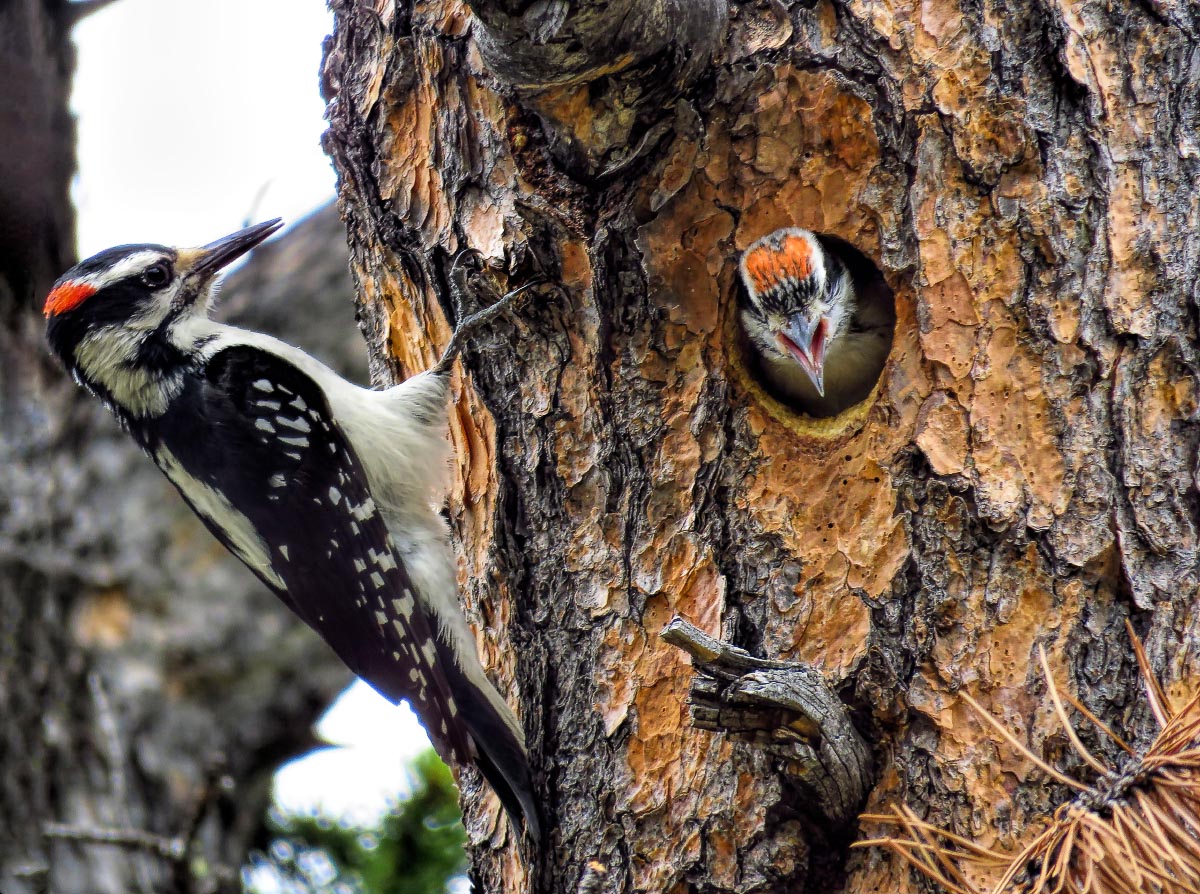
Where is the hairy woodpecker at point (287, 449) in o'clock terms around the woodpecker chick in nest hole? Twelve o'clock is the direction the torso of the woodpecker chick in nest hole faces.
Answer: The hairy woodpecker is roughly at 3 o'clock from the woodpecker chick in nest hole.

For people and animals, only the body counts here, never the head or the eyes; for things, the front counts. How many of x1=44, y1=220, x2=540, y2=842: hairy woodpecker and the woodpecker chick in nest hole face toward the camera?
1

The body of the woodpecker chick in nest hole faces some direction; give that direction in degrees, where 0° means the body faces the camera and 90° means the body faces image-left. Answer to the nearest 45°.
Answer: approximately 0°
